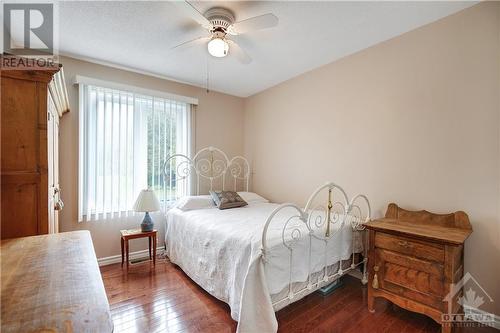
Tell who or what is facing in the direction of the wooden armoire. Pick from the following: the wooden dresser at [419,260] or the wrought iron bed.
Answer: the wooden dresser

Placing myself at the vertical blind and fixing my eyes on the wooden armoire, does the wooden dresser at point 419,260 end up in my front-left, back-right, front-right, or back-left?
front-left

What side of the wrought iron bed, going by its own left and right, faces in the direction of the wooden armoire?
right

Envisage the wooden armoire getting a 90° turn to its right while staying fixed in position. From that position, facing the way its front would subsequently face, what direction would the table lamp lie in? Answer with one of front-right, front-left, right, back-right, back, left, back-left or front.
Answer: back-left

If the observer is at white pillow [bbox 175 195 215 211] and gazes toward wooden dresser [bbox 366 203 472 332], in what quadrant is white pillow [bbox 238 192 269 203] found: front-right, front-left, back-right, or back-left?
front-left

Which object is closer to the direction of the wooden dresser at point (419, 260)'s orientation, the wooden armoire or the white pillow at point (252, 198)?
the wooden armoire

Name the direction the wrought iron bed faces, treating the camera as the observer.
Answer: facing the viewer and to the right of the viewer

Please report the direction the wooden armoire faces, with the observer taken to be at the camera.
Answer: facing to the right of the viewer

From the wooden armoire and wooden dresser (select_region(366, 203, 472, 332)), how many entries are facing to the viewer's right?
1

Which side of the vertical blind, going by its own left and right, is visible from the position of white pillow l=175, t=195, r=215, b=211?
left
